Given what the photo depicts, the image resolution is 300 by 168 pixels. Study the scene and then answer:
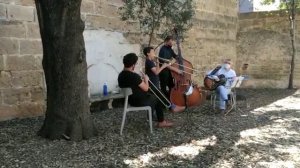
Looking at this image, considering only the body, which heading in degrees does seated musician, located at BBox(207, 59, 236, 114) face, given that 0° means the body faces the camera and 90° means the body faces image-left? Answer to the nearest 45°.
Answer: approximately 45°

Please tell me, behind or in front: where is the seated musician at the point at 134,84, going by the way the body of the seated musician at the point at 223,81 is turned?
in front

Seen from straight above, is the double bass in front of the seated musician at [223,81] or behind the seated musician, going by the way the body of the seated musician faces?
in front

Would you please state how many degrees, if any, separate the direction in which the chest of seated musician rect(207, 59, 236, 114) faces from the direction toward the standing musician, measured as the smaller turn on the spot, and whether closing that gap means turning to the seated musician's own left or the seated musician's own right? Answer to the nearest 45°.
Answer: approximately 45° to the seated musician's own right

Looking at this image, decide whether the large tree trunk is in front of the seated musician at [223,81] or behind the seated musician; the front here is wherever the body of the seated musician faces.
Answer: in front
